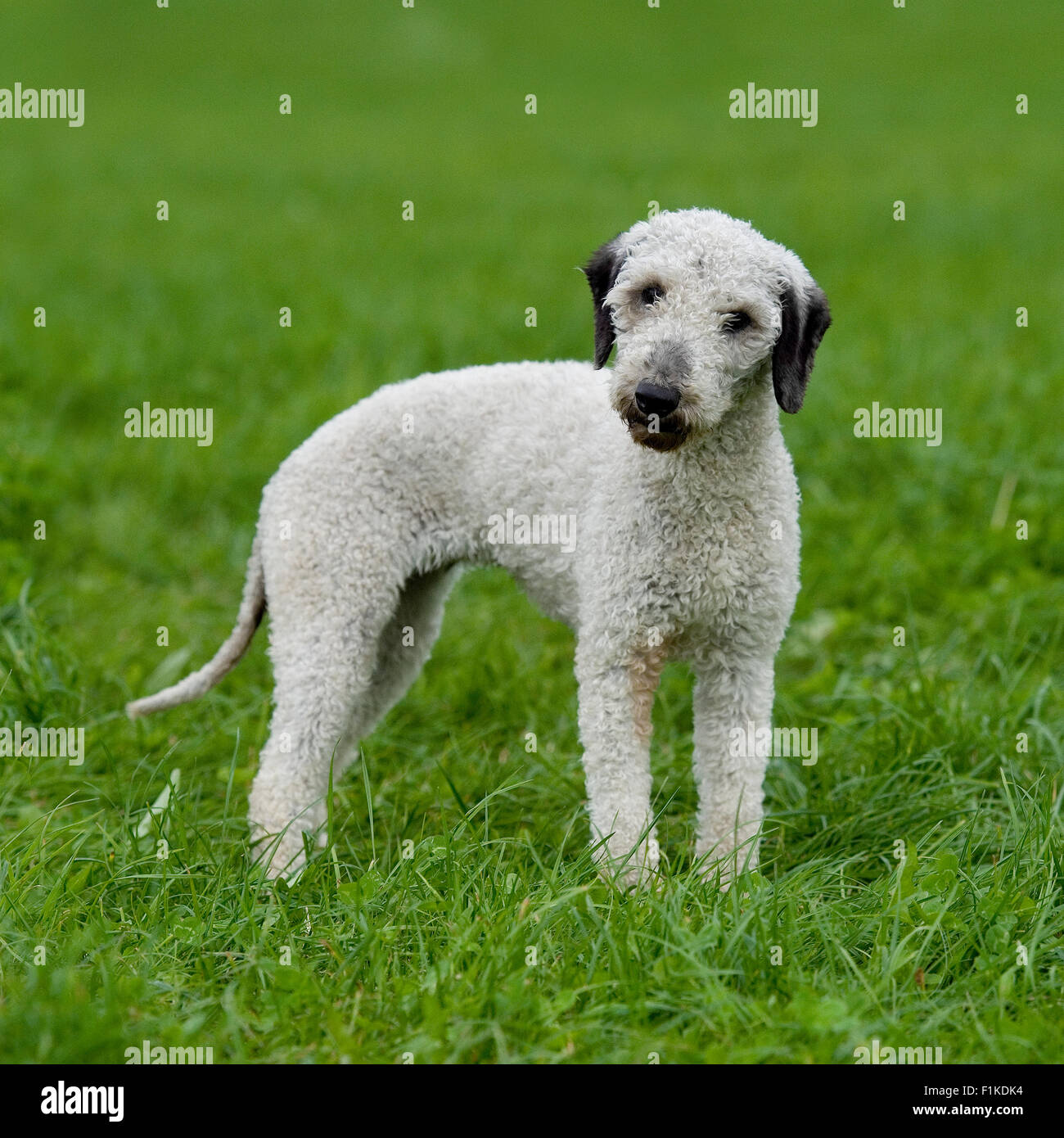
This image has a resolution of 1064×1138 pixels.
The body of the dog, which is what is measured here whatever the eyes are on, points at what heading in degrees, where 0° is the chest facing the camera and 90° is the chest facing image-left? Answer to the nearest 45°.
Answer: approximately 315°
